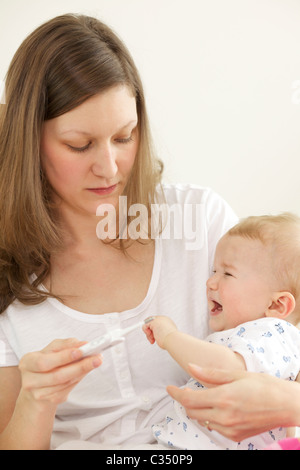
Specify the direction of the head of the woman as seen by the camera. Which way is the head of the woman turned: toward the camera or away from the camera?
toward the camera

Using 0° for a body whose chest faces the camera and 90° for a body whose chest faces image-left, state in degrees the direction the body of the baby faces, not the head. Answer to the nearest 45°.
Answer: approximately 90°
